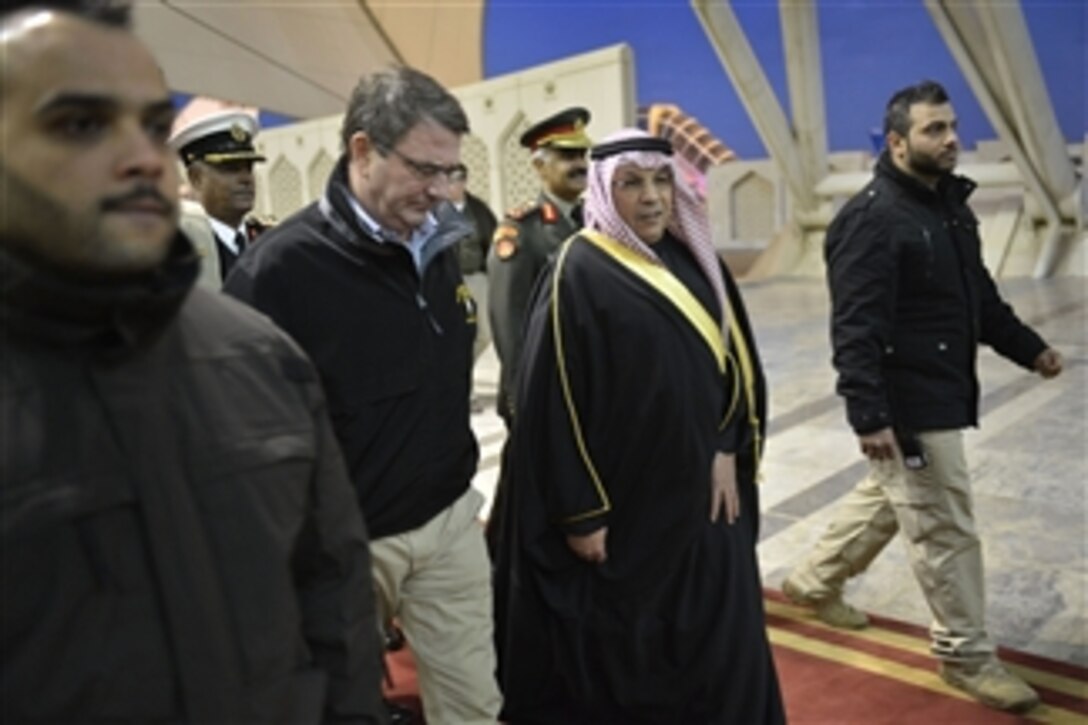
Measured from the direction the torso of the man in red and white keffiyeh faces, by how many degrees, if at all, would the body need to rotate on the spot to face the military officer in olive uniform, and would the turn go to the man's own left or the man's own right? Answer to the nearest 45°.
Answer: approximately 135° to the man's own left

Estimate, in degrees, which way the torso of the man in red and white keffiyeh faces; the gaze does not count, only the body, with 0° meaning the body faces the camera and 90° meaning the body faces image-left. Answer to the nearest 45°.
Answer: approximately 315°

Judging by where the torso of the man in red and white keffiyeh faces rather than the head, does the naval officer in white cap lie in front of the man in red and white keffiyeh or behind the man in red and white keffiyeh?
behind

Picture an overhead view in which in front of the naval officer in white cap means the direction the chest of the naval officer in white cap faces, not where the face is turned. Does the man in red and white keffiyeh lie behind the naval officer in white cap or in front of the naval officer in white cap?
in front

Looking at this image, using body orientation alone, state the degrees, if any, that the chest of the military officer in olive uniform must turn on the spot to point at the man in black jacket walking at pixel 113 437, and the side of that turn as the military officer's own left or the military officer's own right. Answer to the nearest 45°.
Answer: approximately 45° to the military officer's own right

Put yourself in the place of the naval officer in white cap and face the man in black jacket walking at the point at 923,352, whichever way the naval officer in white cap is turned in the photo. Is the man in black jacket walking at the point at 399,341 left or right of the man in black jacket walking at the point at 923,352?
right

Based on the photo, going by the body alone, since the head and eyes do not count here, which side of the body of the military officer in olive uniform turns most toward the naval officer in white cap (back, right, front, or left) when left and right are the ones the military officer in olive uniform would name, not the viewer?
right
